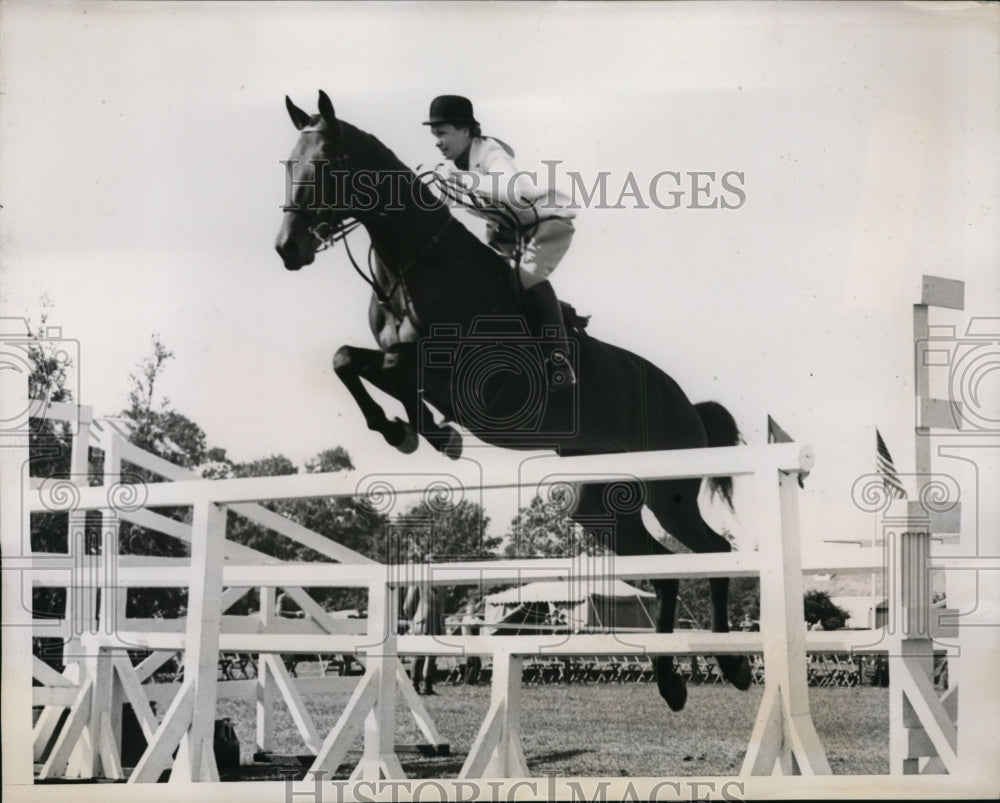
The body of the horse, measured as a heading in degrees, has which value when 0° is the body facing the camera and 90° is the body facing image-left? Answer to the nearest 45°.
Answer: approximately 45°

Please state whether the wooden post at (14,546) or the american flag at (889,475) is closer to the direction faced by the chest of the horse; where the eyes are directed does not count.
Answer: the wooden post

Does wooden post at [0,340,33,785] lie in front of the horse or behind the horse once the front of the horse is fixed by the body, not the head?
in front
